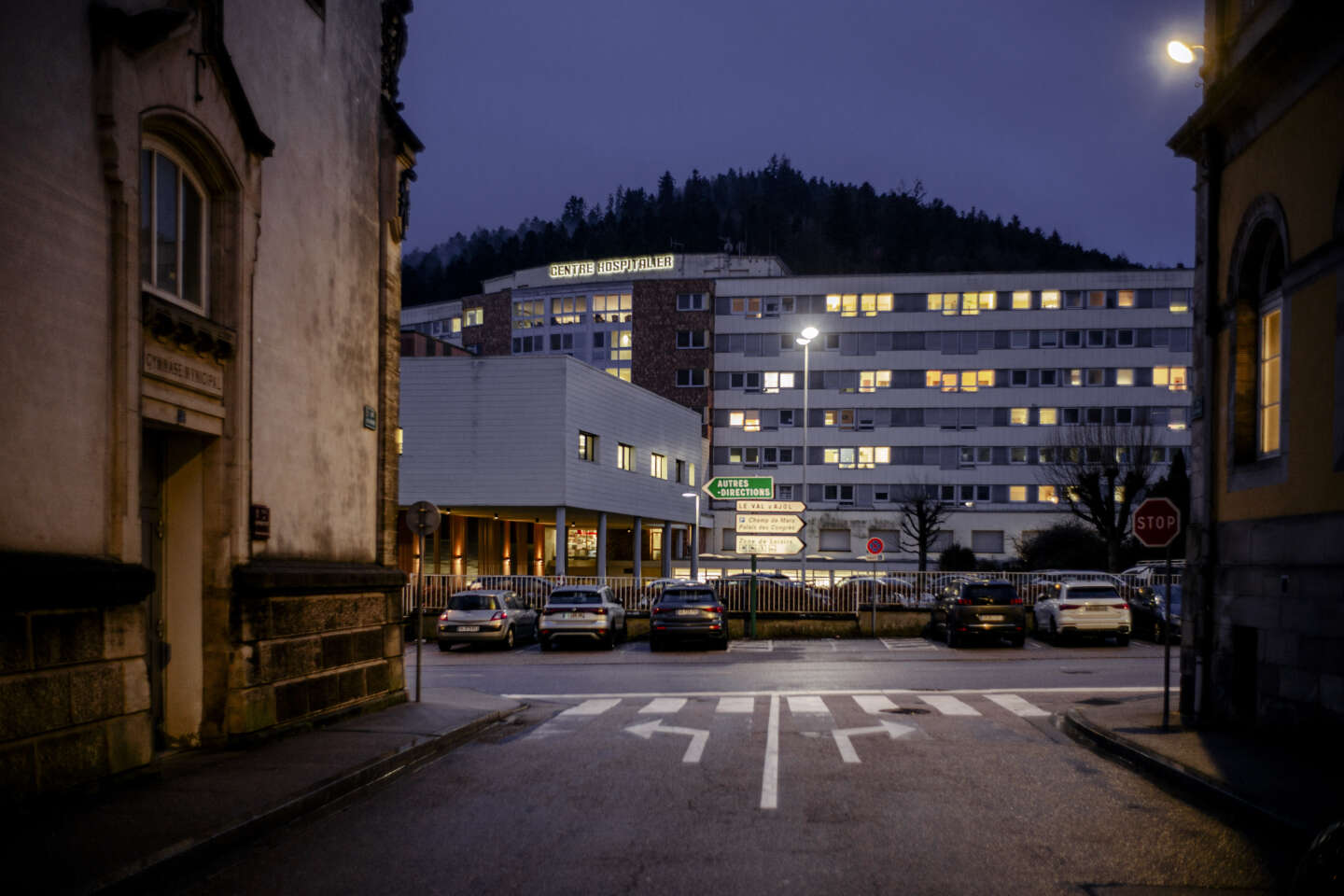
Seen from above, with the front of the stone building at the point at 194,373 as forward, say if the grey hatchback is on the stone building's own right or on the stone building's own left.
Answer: on the stone building's own left

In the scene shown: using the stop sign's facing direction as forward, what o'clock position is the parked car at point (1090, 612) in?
The parked car is roughly at 6 o'clock from the stop sign.

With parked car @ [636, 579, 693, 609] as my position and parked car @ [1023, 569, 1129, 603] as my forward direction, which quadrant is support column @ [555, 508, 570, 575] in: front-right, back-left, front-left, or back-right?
back-left

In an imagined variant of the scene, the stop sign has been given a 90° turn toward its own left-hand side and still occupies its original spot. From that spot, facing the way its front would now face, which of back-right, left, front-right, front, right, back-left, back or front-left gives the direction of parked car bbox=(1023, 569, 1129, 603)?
left

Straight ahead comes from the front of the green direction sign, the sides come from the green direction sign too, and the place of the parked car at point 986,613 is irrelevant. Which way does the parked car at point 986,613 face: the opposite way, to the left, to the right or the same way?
the opposite way

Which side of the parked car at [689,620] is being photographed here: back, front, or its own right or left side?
back

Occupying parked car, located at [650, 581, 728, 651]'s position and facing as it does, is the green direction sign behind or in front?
in front

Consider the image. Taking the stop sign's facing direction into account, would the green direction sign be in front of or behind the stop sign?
behind

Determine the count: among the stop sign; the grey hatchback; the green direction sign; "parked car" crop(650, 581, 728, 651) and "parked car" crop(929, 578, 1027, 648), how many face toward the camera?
2

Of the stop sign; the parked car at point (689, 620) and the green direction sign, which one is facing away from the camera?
the parked car

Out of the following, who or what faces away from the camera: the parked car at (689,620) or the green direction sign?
the parked car

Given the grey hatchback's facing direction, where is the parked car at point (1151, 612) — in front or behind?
in front
